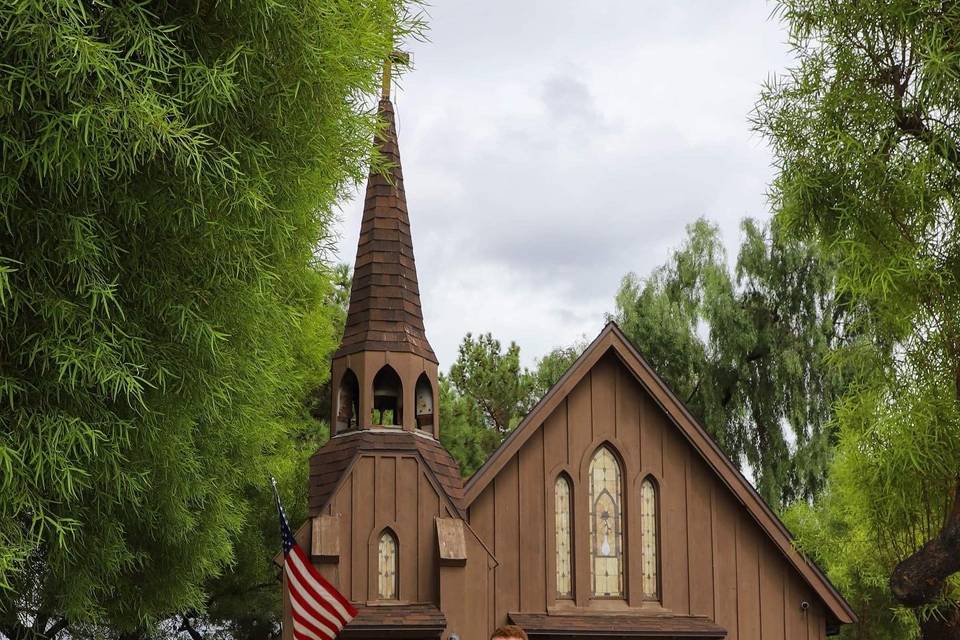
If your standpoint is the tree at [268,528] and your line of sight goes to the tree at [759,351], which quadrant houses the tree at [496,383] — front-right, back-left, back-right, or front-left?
front-left

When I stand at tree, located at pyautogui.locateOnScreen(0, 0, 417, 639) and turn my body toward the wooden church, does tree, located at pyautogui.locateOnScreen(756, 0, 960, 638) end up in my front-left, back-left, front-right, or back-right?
front-right

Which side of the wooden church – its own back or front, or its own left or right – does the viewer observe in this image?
front

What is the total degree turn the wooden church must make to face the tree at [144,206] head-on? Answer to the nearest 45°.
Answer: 0° — it already faces it

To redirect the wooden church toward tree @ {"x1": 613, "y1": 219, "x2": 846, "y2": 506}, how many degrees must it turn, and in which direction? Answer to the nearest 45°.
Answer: approximately 180°

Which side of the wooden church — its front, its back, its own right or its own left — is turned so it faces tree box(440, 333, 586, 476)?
back

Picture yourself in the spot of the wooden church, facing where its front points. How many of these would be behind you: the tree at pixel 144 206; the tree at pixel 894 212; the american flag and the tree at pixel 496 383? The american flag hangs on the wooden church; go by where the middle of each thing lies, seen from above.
1

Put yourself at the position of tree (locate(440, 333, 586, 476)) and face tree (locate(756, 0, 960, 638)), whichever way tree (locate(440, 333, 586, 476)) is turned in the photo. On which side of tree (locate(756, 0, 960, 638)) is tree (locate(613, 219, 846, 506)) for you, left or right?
left

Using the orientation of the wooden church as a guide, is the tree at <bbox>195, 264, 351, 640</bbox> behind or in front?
behind
